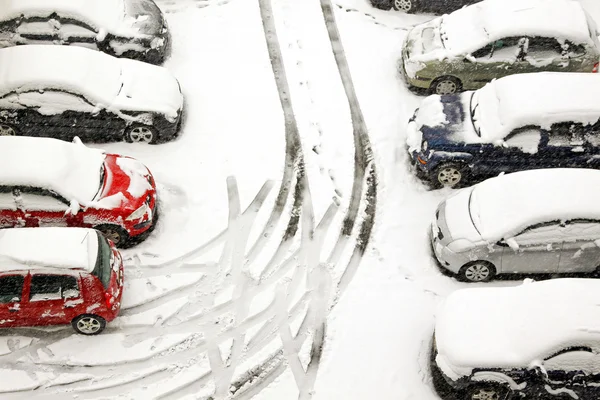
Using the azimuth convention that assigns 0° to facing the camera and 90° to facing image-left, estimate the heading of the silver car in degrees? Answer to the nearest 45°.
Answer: approximately 90°

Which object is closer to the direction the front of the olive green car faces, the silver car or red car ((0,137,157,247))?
the red car

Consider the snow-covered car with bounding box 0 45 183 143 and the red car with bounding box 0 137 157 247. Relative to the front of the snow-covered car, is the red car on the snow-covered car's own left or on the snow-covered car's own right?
on the snow-covered car's own right

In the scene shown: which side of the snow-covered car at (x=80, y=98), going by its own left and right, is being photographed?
right

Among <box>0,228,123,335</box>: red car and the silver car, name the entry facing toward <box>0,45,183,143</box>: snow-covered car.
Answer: the silver car

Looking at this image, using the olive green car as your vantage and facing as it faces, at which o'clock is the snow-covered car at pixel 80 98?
The snow-covered car is roughly at 11 o'clock from the olive green car.

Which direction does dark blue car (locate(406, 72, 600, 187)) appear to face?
to the viewer's left

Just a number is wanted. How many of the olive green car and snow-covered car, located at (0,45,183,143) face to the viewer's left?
1

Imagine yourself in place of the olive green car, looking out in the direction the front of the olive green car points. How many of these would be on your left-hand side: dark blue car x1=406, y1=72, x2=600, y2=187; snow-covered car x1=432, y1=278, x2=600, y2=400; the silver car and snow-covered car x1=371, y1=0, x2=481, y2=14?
3

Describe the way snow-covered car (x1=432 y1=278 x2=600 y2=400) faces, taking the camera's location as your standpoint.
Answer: facing to the left of the viewer

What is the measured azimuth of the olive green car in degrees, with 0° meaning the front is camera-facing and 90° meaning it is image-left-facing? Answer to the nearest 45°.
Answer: approximately 90°
